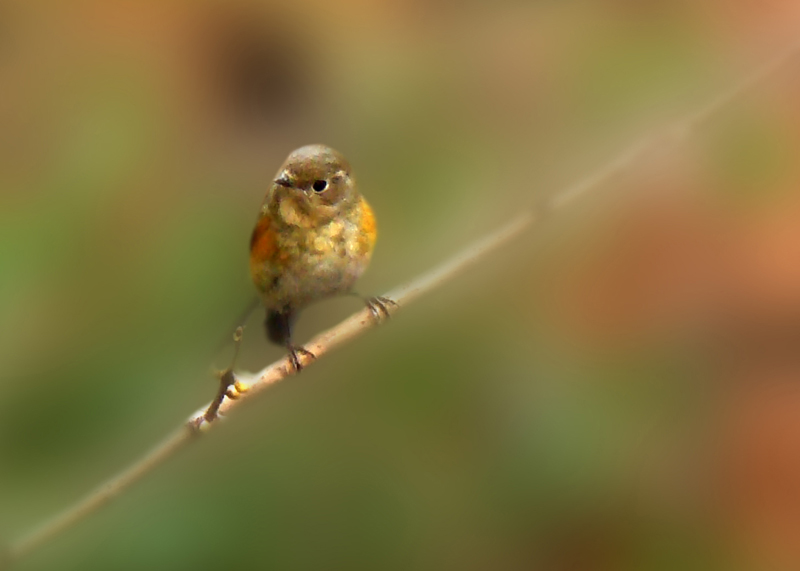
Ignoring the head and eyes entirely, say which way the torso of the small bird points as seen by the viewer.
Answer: toward the camera
